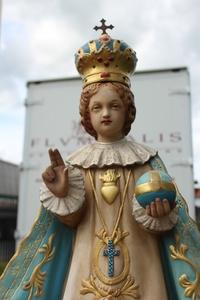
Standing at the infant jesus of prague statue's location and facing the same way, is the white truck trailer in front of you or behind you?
behind

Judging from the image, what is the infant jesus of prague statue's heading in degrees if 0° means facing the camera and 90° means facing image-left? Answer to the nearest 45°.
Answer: approximately 0°

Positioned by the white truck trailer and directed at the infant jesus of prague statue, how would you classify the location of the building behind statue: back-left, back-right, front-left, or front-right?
back-right

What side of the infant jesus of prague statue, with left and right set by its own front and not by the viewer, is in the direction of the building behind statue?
back

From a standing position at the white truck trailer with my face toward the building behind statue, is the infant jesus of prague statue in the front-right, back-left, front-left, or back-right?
back-left
